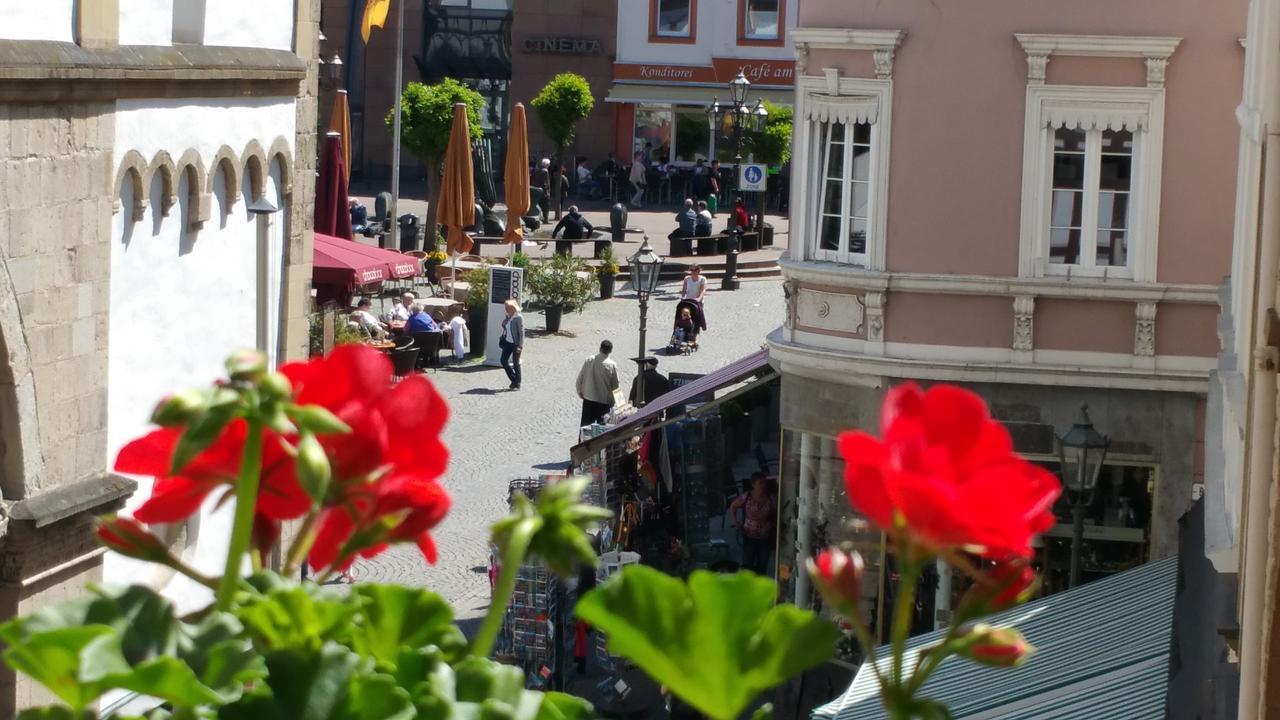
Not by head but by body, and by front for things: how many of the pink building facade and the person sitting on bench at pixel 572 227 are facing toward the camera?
1

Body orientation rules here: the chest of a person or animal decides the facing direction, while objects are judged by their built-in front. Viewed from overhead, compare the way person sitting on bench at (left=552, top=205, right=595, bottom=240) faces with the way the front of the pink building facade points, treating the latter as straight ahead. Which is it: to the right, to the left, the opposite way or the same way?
the opposite way

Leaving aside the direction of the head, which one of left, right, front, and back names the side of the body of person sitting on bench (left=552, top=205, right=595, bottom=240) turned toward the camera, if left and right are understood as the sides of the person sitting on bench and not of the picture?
back

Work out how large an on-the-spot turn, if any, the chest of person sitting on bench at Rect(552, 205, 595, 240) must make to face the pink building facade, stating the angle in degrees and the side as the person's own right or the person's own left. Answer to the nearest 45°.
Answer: approximately 180°

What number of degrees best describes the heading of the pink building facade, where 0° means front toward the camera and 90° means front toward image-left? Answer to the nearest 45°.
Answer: approximately 0°
